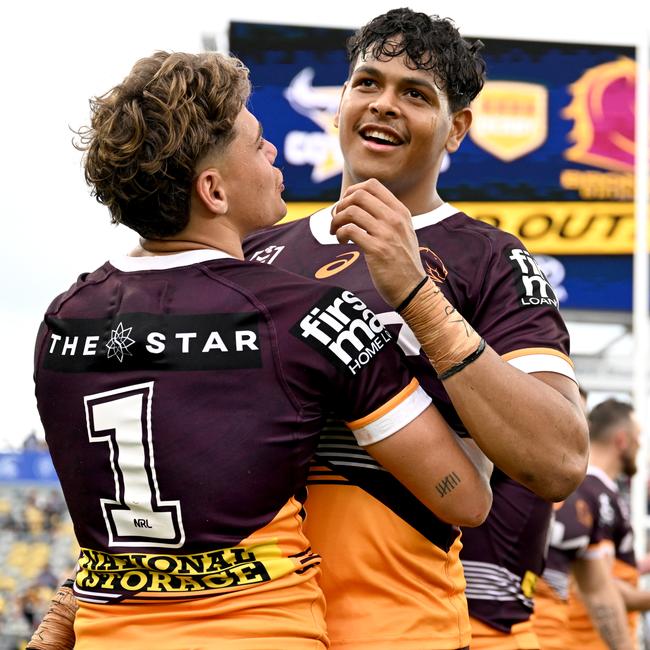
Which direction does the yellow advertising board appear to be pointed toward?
toward the camera

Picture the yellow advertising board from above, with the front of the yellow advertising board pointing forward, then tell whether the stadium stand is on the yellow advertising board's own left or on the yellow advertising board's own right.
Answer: on the yellow advertising board's own right

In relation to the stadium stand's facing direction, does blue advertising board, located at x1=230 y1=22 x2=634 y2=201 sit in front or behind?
in front

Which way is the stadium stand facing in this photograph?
toward the camera

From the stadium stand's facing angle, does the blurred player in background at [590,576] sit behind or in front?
in front

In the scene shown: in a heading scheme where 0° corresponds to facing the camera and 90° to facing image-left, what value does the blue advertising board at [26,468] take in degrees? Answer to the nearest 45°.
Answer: approximately 0°

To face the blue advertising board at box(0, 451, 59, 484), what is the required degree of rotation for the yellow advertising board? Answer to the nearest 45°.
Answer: approximately 135° to its right
